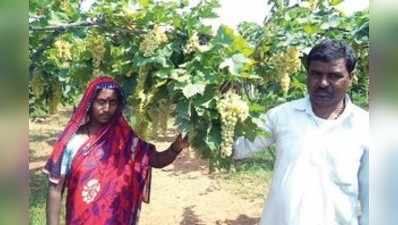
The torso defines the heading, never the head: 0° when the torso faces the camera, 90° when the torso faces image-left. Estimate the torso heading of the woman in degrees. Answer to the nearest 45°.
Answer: approximately 0°

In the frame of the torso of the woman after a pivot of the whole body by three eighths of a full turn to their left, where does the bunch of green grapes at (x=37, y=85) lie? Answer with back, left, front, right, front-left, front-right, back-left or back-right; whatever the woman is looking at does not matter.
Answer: left

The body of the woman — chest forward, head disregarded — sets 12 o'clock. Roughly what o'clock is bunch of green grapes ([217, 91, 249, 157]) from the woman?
The bunch of green grapes is roughly at 10 o'clock from the woman.

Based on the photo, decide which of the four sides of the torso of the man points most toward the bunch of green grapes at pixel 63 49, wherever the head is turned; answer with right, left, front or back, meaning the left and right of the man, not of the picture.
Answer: right

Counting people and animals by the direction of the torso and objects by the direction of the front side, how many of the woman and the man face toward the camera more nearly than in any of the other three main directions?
2
